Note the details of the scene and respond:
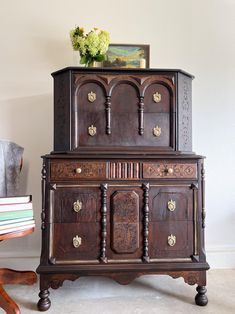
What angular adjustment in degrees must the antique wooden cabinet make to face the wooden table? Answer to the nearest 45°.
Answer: approximately 90° to its right

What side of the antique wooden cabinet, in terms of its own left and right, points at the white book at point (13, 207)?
right

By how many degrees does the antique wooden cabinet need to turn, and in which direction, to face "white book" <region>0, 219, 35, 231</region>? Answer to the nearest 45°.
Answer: approximately 90° to its right

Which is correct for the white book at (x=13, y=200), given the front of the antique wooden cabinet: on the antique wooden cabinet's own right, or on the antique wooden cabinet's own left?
on the antique wooden cabinet's own right

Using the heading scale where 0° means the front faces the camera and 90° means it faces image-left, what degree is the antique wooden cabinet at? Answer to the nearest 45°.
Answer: approximately 0°
